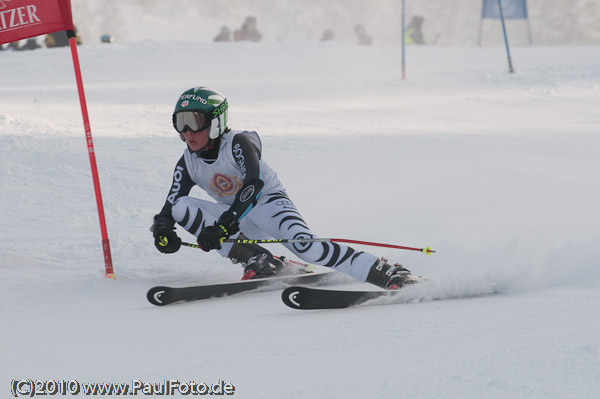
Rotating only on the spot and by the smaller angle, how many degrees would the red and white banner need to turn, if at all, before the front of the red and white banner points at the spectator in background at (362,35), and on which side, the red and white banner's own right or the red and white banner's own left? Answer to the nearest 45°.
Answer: approximately 135° to the red and white banner's own left

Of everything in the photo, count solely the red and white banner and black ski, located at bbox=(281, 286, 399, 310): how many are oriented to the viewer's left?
1

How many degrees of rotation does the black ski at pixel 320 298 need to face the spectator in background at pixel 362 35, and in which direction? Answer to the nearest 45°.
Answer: approximately 90° to its right

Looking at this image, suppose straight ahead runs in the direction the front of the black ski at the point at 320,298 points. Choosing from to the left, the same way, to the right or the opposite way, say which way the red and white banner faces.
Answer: to the left

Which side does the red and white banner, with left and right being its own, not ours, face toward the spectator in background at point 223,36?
back

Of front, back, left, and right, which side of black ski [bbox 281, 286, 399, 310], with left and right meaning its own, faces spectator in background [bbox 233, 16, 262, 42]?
right

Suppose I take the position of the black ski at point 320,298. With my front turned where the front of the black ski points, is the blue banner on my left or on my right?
on my right

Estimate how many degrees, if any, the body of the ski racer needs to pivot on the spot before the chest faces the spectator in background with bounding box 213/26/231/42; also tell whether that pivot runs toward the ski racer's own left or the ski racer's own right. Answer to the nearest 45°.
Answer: approximately 135° to the ski racer's own right

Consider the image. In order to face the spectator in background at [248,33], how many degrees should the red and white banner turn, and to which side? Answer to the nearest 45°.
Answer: approximately 180°

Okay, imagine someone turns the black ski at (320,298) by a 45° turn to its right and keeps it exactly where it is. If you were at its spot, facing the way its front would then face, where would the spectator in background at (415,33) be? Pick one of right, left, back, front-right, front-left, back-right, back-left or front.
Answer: front-right

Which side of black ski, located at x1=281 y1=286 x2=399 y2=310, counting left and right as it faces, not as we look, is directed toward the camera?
left

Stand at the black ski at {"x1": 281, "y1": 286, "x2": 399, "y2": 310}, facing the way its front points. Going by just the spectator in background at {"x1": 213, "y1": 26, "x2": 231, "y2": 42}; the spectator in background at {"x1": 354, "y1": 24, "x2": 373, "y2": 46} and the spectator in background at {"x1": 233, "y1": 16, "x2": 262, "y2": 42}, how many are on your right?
3

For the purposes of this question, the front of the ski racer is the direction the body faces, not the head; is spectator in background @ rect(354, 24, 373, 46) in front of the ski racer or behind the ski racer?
behind

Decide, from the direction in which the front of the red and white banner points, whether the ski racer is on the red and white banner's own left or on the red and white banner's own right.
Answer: on the red and white banner's own left

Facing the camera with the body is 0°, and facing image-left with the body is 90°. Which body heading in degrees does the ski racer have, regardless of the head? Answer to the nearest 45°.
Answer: approximately 45°

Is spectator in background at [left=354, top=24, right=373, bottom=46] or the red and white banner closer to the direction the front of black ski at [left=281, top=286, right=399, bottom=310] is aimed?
the red and white banner
